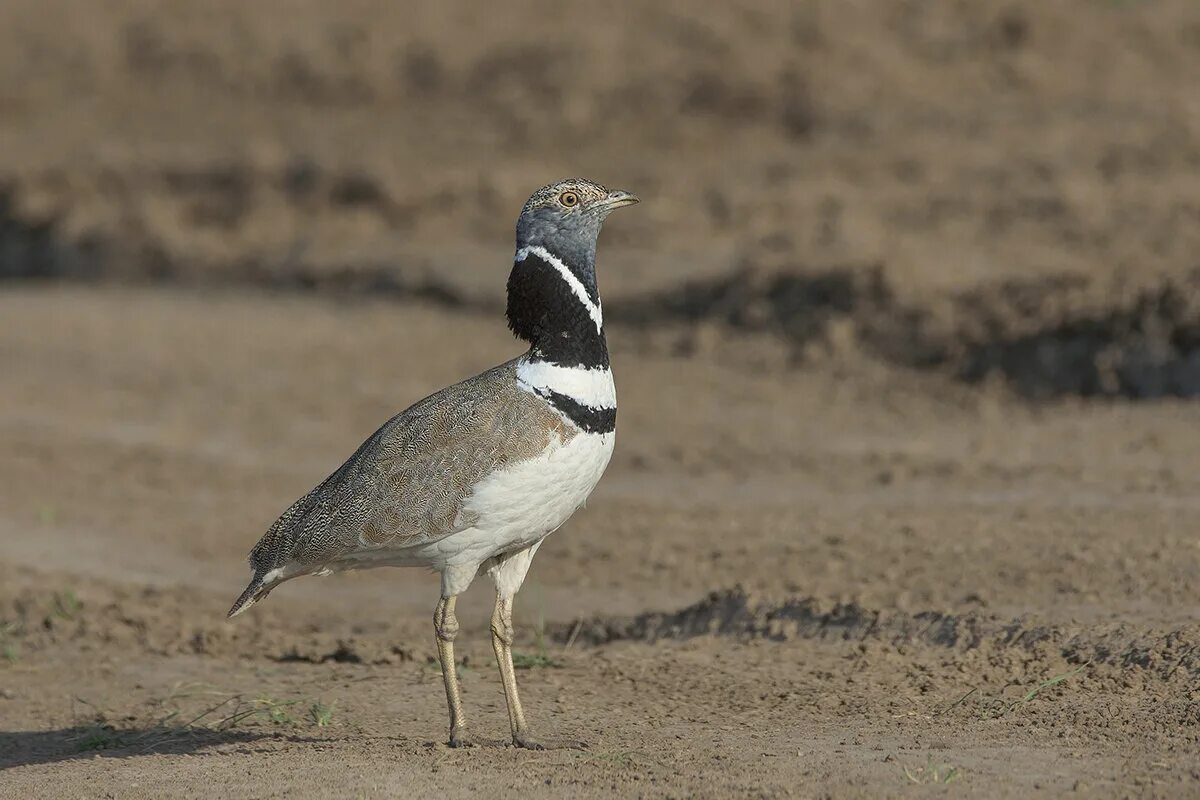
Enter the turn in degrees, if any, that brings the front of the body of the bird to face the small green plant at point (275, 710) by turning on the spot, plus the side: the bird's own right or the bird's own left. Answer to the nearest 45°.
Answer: approximately 135° to the bird's own left

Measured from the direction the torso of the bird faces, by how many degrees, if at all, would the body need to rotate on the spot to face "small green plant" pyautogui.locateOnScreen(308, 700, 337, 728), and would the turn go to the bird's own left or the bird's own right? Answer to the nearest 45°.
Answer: approximately 135° to the bird's own left

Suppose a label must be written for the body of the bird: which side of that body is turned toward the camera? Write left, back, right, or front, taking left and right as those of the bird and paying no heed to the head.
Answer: right

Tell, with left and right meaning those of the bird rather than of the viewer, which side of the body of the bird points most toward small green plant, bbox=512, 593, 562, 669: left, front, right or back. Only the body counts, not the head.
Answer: left

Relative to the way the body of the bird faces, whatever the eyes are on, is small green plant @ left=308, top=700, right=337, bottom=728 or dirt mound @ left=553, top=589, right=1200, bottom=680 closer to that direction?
the dirt mound

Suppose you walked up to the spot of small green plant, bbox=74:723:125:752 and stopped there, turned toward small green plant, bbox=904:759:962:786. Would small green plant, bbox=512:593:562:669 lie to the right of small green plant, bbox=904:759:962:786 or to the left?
left

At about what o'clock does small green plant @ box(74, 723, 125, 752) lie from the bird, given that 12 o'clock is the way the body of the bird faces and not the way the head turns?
The small green plant is roughly at 7 o'clock from the bird.
